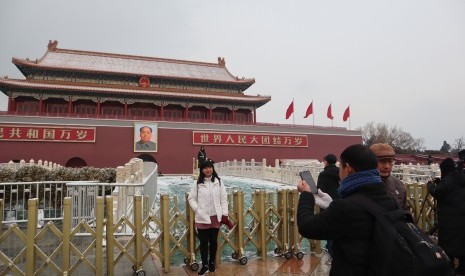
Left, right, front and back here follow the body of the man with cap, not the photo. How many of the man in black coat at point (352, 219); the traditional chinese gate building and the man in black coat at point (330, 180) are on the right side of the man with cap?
2

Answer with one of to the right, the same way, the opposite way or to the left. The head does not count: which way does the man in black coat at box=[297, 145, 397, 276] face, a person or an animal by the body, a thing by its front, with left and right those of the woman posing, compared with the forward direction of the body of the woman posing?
the opposite way

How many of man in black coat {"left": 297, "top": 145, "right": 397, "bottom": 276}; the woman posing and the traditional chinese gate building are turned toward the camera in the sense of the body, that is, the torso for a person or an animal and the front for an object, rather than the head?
2

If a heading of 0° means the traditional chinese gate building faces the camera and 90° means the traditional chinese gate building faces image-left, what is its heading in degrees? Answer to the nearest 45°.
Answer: approximately 0°

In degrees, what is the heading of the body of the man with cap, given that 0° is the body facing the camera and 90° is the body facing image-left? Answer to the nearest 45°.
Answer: approximately 45°

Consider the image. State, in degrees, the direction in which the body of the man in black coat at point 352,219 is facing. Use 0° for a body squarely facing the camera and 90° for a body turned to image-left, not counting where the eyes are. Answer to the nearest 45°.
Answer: approximately 135°

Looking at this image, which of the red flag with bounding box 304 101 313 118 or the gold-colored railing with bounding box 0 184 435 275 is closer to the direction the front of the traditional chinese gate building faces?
the gold-colored railing

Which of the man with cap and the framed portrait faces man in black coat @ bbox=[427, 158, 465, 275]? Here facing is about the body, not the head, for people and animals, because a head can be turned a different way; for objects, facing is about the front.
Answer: the framed portrait

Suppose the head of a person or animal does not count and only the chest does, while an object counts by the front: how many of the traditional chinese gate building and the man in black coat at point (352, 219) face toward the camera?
1

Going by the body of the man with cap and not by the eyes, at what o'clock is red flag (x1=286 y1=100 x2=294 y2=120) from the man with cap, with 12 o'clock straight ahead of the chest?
The red flag is roughly at 4 o'clock from the man with cap.
